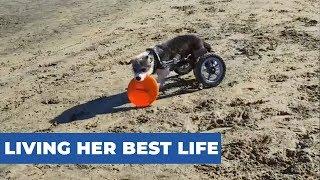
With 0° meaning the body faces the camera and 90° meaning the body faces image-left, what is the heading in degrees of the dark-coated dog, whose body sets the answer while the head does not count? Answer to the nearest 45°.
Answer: approximately 45°
